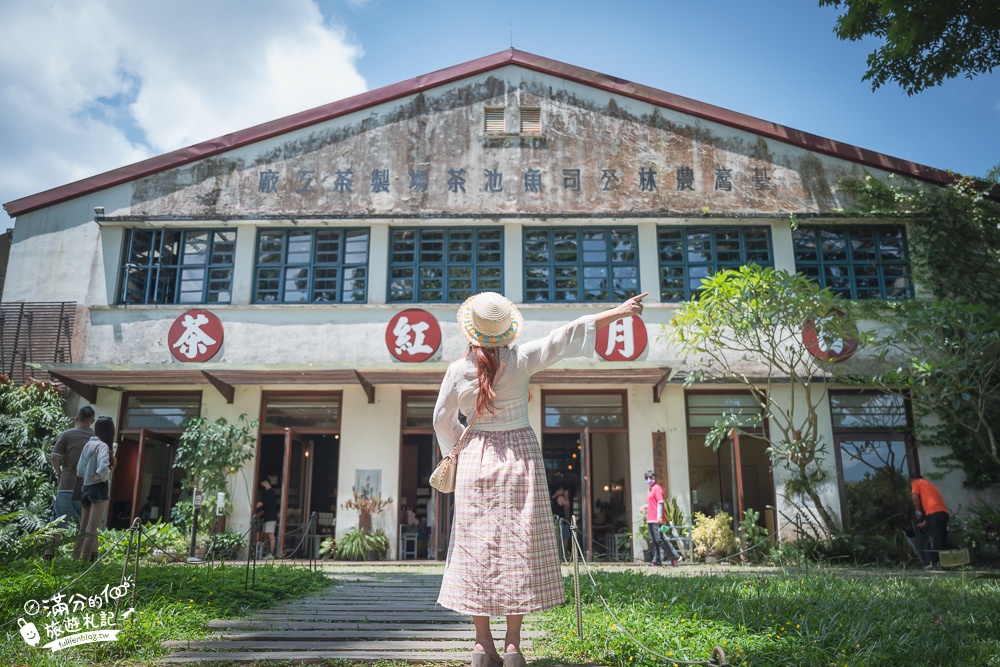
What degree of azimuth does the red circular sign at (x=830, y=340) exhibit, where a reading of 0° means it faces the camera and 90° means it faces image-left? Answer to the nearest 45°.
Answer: approximately 0°

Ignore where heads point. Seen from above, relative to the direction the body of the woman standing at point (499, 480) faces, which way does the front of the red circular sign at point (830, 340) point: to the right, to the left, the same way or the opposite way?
the opposite way

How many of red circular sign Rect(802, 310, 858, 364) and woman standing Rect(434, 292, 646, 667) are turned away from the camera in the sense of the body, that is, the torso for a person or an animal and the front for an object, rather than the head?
1

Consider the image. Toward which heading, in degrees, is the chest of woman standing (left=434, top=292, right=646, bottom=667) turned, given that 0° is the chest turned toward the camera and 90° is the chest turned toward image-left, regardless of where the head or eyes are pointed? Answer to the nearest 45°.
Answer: approximately 180°

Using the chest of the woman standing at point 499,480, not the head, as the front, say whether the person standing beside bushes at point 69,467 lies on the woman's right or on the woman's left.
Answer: on the woman's left

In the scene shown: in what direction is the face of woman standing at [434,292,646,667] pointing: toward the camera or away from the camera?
away from the camera

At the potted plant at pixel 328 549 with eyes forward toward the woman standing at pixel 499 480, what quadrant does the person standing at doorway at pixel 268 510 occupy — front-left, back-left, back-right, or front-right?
back-right

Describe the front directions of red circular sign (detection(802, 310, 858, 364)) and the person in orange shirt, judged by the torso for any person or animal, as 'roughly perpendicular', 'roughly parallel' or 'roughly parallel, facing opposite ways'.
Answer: roughly perpendicular
